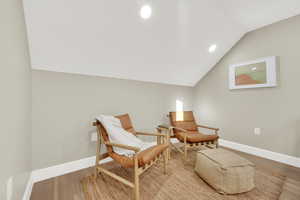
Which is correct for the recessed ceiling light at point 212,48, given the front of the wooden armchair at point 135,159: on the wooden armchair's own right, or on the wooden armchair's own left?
on the wooden armchair's own left

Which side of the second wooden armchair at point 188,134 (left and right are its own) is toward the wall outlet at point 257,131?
left

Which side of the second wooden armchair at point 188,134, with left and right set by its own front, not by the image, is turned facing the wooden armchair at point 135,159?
right

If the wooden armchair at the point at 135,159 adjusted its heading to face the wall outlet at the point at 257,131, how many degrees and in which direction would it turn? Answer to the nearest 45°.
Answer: approximately 45° to its left

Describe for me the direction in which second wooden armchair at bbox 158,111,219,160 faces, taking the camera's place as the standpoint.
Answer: facing the viewer and to the right of the viewer

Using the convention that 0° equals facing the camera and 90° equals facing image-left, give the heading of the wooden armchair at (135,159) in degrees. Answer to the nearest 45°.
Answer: approximately 315°

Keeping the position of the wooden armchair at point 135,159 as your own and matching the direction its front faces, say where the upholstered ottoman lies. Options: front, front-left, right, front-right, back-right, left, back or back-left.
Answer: front-left

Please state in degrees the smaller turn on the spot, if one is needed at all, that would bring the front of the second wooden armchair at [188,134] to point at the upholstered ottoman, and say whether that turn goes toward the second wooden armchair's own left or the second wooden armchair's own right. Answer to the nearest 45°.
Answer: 0° — it already faces it

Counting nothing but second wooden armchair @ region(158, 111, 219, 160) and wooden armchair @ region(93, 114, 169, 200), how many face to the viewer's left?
0
